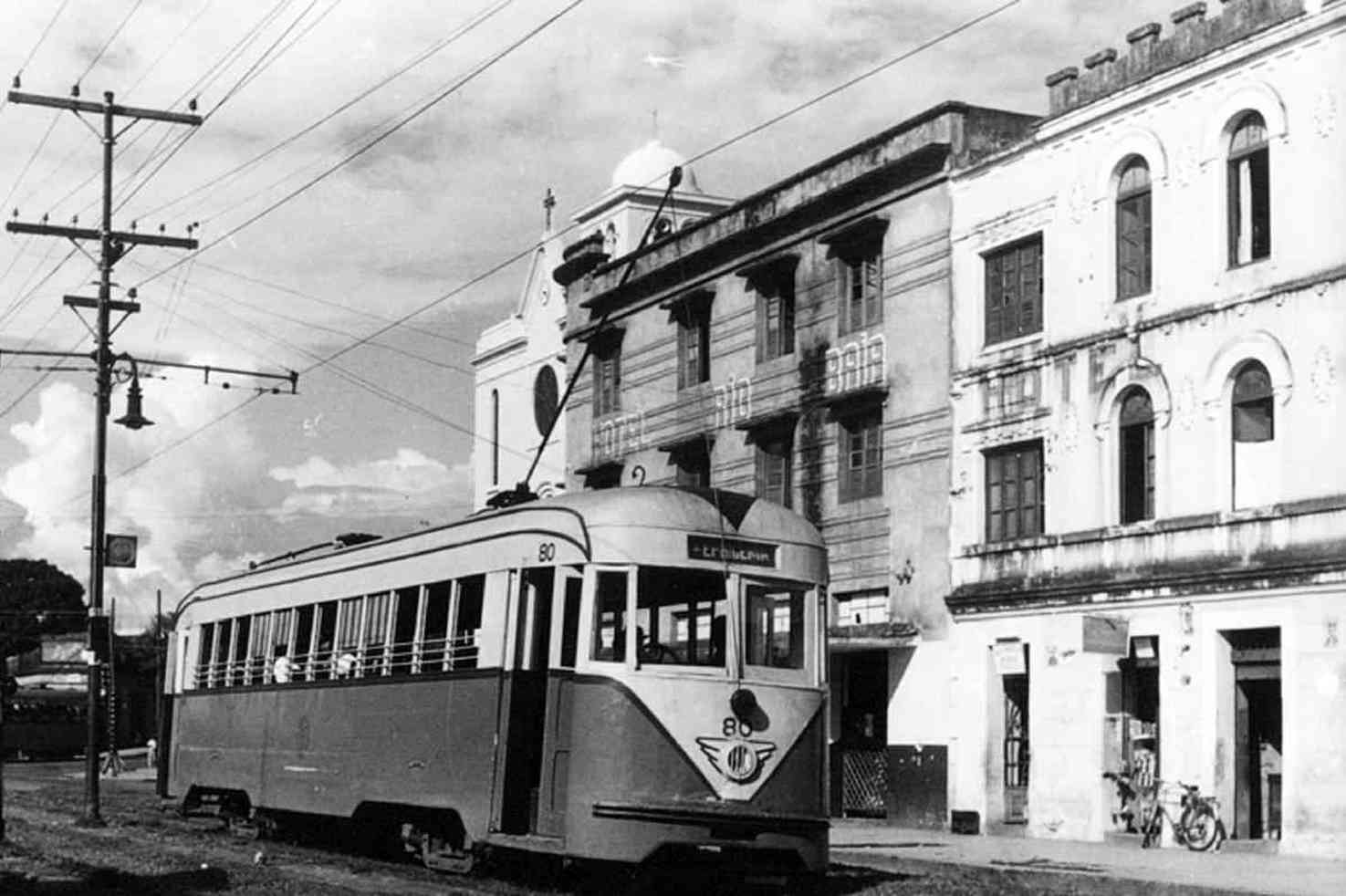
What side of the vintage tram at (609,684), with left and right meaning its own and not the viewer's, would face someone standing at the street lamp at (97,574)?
back

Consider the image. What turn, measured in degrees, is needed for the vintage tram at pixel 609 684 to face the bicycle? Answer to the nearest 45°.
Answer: approximately 90° to its left

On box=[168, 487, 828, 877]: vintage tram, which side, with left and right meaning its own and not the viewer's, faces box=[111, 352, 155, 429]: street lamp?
back

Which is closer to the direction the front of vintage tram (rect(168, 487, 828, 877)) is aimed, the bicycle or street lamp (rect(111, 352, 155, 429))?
the bicycle

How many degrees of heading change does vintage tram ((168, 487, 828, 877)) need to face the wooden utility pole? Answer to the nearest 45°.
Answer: approximately 180°

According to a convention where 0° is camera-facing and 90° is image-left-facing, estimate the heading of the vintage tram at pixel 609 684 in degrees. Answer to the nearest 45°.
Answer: approximately 315°
